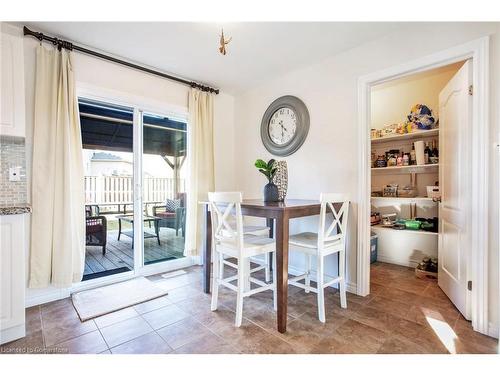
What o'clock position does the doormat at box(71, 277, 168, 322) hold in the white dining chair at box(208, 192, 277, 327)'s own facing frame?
The doormat is roughly at 8 o'clock from the white dining chair.

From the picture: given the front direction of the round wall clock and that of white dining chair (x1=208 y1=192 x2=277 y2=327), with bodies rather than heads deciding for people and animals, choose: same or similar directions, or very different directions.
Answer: very different directions

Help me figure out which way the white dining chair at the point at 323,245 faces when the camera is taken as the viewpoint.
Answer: facing away from the viewer and to the left of the viewer

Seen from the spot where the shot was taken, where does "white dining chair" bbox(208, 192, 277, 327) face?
facing away from the viewer and to the right of the viewer

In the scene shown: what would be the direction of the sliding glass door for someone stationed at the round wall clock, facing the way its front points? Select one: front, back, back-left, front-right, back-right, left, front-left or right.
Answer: front-right

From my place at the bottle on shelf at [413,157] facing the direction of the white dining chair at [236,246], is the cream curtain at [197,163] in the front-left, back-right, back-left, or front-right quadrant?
front-right

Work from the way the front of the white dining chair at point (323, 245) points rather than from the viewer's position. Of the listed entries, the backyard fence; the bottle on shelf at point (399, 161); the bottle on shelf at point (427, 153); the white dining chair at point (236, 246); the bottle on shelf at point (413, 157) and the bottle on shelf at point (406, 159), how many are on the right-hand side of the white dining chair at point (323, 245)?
4

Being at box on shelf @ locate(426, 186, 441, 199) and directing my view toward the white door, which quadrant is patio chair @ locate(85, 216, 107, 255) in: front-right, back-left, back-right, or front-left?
front-right

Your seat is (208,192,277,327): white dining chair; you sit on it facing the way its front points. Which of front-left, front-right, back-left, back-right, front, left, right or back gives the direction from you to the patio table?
left

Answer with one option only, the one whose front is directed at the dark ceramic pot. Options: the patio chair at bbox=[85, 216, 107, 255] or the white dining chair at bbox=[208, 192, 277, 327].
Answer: the white dining chair
